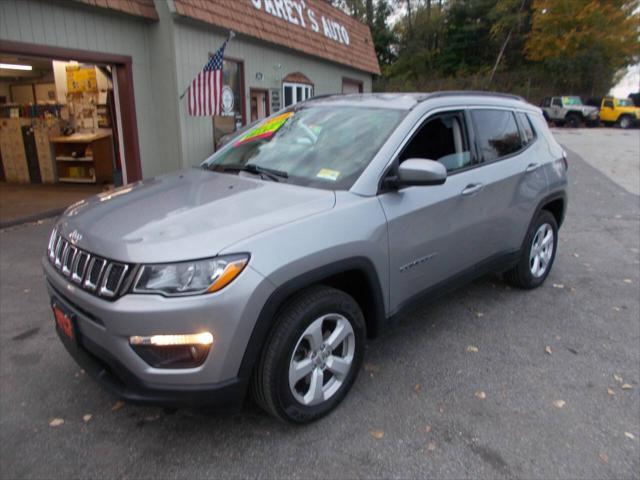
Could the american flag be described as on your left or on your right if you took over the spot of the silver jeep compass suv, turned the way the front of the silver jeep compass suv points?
on your right

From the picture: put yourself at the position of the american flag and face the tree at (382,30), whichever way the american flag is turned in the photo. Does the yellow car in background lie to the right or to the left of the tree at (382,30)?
right

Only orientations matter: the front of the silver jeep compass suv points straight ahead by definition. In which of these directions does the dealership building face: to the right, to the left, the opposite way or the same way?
to the left

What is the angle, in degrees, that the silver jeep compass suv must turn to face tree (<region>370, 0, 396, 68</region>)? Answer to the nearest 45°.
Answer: approximately 135° to its right

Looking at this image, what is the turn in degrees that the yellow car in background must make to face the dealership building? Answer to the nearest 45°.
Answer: approximately 45° to its right

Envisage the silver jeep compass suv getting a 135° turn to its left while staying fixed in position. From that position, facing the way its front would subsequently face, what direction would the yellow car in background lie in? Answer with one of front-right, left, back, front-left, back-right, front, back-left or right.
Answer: front-left

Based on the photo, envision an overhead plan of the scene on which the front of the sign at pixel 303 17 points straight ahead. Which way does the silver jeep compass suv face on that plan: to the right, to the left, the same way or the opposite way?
to the right
